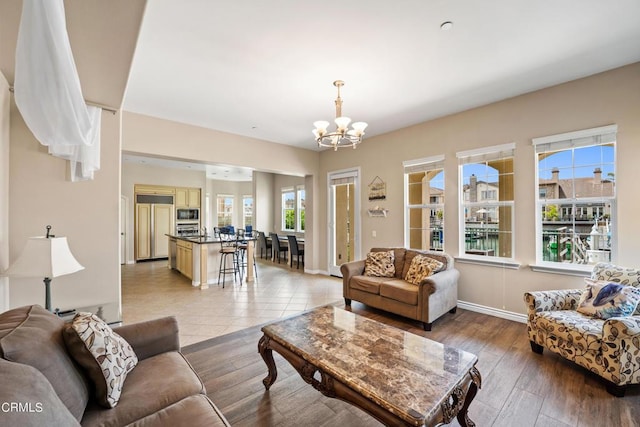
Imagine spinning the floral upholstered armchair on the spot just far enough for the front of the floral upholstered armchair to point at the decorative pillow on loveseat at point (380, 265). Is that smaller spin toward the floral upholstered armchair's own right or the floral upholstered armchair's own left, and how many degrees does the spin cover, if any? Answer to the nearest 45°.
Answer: approximately 45° to the floral upholstered armchair's own right

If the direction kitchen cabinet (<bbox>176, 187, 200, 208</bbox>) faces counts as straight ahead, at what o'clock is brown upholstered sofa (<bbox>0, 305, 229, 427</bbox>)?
The brown upholstered sofa is roughly at 12 o'clock from the kitchen cabinet.

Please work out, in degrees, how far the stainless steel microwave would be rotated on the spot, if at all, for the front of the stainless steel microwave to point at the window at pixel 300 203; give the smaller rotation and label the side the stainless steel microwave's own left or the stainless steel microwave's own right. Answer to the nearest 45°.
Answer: approximately 45° to the stainless steel microwave's own left

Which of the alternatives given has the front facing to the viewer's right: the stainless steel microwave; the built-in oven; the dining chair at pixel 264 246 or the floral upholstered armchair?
the dining chair

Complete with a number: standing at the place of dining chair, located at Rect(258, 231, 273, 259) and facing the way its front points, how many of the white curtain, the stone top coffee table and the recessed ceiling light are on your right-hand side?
3

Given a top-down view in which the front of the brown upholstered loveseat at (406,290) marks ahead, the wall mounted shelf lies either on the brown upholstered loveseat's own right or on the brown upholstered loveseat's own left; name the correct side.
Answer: on the brown upholstered loveseat's own right

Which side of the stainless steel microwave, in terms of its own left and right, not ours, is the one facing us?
front

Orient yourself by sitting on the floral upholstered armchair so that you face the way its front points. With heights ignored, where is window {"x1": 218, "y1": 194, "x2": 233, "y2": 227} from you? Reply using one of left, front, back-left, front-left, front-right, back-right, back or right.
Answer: front-right

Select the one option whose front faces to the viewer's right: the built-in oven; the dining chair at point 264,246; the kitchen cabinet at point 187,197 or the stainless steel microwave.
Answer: the dining chair

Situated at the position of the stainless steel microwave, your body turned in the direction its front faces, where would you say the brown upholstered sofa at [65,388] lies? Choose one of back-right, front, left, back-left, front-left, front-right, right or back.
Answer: front

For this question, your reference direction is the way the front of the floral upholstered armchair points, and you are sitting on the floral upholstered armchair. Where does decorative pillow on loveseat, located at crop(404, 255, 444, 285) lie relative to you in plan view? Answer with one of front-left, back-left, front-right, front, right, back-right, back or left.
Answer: front-right

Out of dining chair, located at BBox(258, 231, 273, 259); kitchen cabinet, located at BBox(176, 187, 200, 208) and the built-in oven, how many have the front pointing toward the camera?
2

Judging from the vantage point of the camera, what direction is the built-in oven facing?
facing the viewer

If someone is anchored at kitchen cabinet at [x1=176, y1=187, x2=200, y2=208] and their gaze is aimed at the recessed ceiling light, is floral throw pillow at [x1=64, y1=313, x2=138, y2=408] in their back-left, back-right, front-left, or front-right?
front-right

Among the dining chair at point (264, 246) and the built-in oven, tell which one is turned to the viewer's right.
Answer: the dining chair

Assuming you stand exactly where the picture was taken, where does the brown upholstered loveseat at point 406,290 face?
facing the viewer and to the left of the viewer

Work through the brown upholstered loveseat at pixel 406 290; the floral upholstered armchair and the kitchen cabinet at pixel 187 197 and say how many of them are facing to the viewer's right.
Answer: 0
